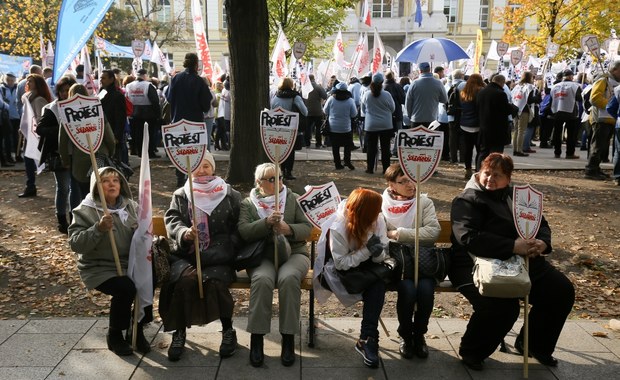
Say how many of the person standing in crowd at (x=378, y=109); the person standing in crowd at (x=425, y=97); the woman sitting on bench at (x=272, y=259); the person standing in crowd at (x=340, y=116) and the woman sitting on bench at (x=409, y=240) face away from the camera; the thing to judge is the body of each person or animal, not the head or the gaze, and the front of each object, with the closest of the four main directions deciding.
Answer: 3

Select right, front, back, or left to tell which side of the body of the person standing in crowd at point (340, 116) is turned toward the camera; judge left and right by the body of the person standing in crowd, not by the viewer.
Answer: back

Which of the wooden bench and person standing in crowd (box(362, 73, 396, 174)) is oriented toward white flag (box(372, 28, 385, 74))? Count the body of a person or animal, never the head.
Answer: the person standing in crowd

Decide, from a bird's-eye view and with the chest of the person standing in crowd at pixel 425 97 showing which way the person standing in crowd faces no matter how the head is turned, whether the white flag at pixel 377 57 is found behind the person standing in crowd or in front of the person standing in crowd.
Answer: in front

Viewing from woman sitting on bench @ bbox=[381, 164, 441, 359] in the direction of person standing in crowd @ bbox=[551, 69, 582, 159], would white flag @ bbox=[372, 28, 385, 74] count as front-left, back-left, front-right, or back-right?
front-left

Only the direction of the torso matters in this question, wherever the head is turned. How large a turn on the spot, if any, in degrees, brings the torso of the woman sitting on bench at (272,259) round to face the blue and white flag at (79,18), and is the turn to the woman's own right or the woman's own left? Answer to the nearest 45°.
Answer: approximately 135° to the woman's own right

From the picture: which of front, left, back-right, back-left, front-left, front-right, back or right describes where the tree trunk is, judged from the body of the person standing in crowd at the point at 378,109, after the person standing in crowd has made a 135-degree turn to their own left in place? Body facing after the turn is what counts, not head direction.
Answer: front

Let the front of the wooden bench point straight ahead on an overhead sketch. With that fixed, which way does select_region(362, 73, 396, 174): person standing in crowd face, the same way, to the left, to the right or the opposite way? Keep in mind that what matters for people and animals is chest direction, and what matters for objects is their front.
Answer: the opposite way

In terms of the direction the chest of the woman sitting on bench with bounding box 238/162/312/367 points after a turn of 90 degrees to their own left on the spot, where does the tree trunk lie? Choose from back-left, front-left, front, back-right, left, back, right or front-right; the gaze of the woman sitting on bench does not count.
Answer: left

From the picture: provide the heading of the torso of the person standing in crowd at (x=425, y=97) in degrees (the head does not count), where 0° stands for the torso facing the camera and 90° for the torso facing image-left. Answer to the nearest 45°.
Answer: approximately 180°

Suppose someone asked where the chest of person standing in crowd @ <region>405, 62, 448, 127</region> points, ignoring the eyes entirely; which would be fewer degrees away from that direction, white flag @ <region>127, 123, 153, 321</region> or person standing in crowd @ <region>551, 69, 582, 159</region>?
the person standing in crowd

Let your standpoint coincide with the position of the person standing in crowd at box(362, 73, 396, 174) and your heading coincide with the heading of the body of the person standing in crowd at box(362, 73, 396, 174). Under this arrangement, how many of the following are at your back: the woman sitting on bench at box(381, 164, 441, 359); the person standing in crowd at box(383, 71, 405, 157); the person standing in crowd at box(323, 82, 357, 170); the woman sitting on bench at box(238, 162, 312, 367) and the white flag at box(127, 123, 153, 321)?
3

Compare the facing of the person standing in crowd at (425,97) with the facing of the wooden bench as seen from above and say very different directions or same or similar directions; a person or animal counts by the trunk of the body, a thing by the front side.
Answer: very different directions

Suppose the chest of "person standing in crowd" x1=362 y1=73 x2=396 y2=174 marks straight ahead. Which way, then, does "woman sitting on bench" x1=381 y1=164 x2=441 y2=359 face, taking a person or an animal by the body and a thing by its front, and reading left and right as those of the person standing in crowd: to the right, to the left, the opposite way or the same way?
the opposite way

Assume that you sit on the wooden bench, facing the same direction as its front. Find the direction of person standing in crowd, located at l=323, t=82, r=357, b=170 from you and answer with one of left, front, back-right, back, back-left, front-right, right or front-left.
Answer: back

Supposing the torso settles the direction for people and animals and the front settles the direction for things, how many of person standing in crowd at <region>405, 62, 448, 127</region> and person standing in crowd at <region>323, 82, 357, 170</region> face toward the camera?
0

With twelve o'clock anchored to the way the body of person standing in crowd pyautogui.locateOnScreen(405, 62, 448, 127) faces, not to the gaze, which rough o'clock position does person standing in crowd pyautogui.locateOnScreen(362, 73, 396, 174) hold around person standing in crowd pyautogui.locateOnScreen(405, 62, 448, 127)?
person standing in crowd pyautogui.locateOnScreen(362, 73, 396, 174) is roughly at 8 o'clock from person standing in crowd pyautogui.locateOnScreen(405, 62, 448, 127).

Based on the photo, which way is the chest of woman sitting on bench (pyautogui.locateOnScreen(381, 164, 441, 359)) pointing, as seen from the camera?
toward the camera

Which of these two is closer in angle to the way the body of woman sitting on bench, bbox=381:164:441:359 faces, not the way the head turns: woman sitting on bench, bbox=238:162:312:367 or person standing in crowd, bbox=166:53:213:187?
the woman sitting on bench

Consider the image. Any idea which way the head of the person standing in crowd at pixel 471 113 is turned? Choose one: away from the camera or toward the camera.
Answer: away from the camera

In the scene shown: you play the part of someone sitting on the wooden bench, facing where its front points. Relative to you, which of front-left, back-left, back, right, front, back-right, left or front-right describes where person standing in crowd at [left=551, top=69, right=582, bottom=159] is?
back-left
